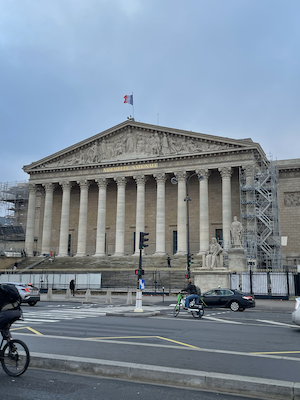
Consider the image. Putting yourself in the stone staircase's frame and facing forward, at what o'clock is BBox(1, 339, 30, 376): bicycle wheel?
The bicycle wheel is roughly at 12 o'clock from the stone staircase.

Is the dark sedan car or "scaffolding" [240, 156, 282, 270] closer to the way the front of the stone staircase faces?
the dark sedan car

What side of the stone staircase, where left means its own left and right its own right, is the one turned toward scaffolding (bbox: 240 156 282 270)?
left

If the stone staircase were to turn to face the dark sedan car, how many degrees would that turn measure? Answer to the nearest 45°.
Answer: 0° — it already faces it

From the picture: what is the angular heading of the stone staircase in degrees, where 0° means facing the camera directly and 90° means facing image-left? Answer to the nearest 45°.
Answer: approximately 0°

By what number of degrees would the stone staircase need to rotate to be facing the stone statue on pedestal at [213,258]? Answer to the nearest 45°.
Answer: approximately 45° to its left
